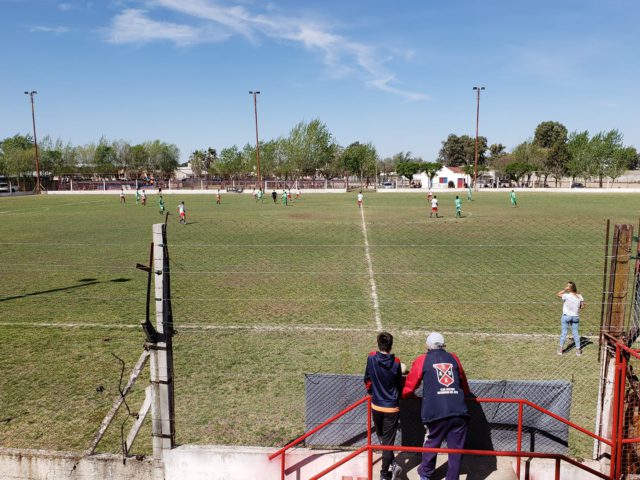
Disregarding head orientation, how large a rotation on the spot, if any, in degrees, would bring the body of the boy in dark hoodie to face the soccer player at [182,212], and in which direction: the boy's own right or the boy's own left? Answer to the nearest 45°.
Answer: approximately 45° to the boy's own left

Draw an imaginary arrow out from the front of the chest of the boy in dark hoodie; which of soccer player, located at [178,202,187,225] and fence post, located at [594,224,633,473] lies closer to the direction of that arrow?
the soccer player

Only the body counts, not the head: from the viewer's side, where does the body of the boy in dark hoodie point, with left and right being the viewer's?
facing away from the viewer

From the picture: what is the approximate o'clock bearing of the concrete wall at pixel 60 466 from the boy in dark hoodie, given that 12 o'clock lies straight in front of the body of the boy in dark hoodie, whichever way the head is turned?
The concrete wall is roughly at 9 o'clock from the boy in dark hoodie.
